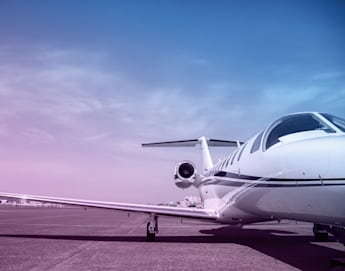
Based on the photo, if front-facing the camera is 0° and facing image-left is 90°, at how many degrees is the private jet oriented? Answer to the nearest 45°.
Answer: approximately 315°
